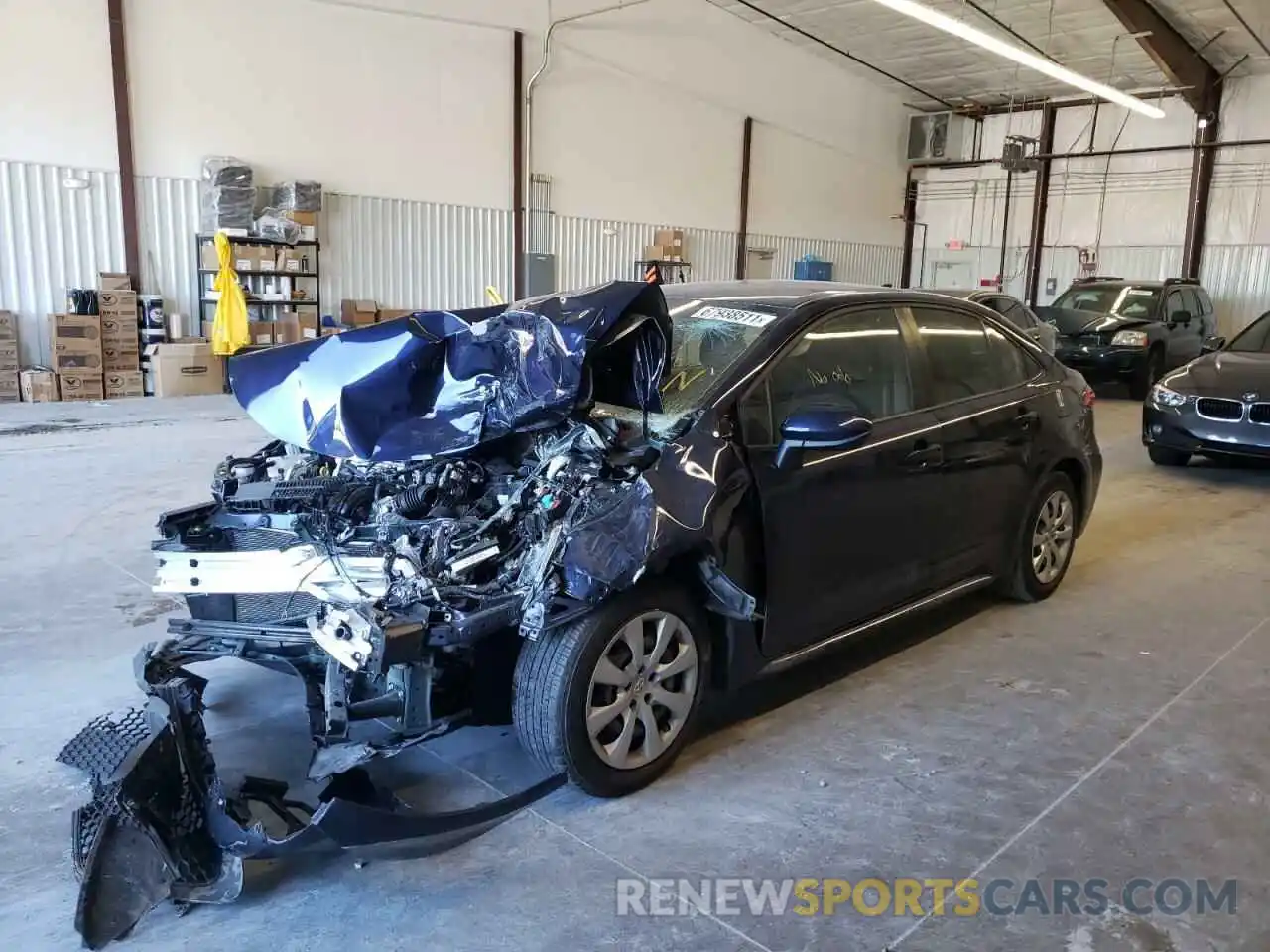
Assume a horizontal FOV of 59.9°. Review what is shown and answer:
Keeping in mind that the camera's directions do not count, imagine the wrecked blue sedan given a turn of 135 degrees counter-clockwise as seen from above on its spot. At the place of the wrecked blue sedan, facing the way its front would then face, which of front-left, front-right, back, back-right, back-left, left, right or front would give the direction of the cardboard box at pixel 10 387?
back-left

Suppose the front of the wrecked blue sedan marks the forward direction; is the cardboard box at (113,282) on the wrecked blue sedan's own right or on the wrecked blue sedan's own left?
on the wrecked blue sedan's own right

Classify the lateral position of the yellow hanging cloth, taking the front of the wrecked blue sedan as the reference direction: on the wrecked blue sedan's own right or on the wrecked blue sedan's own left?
on the wrecked blue sedan's own right

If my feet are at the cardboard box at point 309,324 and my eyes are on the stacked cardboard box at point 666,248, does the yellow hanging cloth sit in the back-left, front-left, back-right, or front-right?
back-right

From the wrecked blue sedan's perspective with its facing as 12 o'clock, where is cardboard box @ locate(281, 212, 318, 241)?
The cardboard box is roughly at 4 o'clock from the wrecked blue sedan.

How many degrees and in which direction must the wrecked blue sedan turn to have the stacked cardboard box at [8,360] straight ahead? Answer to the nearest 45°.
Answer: approximately 90° to its right

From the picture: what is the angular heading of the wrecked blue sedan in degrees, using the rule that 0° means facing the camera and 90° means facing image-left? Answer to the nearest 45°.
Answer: approximately 45°

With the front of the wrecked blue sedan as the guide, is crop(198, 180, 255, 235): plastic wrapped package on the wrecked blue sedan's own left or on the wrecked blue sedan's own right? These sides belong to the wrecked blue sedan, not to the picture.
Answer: on the wrecked blue sedan's own right

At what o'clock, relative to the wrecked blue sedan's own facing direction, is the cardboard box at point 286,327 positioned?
The cardboard box is roughly at 4 o'clock from the wrecked blue sedan.

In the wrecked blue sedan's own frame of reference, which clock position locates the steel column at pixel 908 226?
The steel column is roughly at 5 o'clock from the wrecked blue sedan.

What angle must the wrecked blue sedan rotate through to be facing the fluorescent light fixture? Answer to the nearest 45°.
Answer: approximately 180°

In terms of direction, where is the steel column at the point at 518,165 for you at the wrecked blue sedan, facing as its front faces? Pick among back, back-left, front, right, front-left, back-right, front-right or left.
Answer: back-right

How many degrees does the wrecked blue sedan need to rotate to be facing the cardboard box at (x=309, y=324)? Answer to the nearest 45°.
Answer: approximately 135° to its right

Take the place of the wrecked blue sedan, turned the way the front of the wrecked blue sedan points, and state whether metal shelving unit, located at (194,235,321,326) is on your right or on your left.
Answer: on your right

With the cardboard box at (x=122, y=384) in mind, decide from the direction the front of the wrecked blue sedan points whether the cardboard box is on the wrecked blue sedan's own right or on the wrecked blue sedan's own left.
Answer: on the wrecked blue sedan's own right

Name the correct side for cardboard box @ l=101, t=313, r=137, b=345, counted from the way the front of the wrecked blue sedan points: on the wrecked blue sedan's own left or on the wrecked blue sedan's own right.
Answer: on the wrecked blue sedan's own right

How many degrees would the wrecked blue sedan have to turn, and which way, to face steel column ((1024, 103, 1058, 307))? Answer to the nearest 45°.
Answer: approximately 180°

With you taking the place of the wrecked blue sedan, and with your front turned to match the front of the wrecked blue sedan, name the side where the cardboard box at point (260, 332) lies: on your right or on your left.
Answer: on your right
